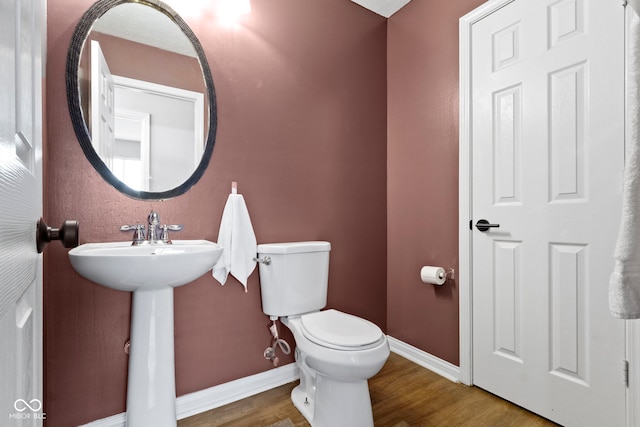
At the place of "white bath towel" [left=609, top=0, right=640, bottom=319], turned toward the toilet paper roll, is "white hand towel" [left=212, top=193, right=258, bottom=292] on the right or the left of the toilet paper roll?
left

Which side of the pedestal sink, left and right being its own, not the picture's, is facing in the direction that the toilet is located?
left

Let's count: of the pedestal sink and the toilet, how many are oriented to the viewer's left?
0

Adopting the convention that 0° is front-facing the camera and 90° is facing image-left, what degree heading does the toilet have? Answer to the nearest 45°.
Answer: approximately 315°

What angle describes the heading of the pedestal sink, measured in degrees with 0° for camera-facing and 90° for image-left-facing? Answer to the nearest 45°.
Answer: approximately 0°

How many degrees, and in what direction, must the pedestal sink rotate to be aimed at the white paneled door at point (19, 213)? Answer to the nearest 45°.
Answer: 0° — it already faces it

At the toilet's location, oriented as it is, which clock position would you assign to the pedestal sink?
The pedestal sink is roughly at 4 o'clock from the toilet.

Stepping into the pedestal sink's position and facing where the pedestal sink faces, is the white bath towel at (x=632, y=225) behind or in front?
in front

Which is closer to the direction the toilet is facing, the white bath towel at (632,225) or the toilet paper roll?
the white bath towel

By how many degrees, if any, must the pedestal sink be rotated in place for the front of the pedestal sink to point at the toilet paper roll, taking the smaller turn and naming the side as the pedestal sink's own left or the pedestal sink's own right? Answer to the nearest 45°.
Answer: approximately 90° to the pedestal sink's own left

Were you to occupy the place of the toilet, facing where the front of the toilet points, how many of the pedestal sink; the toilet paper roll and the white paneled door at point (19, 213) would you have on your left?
1
